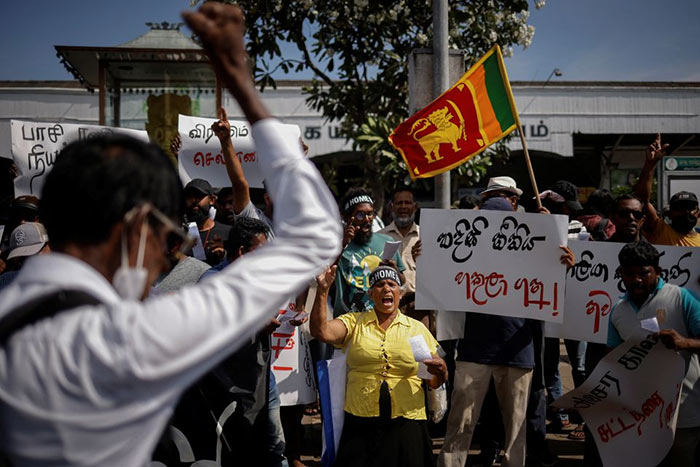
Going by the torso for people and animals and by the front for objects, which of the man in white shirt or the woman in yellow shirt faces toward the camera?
the woman in yellow shirt

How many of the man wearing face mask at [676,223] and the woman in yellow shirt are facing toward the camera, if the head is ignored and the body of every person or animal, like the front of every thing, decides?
2

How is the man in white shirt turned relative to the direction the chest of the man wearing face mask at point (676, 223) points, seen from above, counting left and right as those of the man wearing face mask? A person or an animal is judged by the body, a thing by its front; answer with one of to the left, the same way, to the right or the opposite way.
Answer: the opposite way

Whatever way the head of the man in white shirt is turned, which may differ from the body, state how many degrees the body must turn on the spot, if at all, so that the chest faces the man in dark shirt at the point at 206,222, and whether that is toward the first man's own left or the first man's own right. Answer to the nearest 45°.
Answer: approximately 45° to the first man's own left

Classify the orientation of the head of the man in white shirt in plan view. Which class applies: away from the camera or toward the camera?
away from the camera

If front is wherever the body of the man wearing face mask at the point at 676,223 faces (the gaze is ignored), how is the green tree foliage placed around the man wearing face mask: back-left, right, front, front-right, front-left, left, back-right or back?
back-right

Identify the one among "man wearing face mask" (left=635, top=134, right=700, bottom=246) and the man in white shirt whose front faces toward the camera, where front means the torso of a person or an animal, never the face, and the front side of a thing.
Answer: the man wearing face mask

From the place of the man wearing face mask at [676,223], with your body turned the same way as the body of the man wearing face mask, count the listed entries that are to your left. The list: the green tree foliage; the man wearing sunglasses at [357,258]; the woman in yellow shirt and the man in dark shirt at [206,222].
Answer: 0

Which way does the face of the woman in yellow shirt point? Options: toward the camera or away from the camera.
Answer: toward the camera

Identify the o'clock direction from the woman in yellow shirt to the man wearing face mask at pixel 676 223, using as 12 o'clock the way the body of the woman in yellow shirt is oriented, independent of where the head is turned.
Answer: The man wearing face mask is roughly at 8 o'clock from the woman in yellow shirt.

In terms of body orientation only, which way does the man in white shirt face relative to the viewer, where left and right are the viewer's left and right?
facing away from the viewer and to the right of the viewer

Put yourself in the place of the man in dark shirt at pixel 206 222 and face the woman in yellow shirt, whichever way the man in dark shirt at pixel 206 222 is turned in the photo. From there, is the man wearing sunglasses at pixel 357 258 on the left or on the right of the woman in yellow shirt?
left

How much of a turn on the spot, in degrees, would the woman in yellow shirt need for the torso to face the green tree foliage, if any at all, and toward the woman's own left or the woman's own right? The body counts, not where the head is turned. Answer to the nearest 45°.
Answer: approximately 180°

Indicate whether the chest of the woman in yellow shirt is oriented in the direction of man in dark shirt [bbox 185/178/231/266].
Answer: no

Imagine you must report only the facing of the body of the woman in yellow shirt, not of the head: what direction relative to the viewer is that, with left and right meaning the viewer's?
facing the viewer

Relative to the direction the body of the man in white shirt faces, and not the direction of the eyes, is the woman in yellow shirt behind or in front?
in front

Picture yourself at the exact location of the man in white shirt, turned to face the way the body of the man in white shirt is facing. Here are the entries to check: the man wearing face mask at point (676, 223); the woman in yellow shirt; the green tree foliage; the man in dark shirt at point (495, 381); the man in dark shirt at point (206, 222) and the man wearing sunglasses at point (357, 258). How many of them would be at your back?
0
